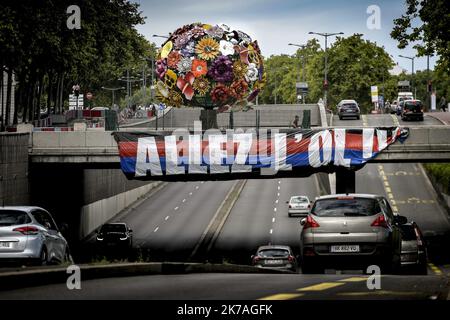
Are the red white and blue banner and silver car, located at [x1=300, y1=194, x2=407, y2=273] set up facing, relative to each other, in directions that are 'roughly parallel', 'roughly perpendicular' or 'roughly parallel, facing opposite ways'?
roughly parallel, facing opposite ways

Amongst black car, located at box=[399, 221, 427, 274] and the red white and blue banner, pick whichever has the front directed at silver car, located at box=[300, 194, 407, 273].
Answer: the red white and blue banner

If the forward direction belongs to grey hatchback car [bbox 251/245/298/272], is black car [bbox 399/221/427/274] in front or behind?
behind

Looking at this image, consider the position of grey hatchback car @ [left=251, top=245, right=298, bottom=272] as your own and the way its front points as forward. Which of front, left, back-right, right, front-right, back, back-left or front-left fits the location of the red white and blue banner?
front

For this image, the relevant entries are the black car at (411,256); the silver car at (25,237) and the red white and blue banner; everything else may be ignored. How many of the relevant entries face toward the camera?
1

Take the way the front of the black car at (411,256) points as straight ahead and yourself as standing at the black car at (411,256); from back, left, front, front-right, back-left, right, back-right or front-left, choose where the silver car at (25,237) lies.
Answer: back-left

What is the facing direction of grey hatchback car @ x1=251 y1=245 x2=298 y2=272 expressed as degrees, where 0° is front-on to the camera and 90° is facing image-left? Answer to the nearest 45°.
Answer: approximately 180°

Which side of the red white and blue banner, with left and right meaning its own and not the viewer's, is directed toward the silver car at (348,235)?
front

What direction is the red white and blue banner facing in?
toward the camera

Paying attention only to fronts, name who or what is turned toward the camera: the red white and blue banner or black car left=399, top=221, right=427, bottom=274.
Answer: the red white and blue banner

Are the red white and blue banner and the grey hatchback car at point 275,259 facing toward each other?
yes

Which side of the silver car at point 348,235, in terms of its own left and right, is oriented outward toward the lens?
back

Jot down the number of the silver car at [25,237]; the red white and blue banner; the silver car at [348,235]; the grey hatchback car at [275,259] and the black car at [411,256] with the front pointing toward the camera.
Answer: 1

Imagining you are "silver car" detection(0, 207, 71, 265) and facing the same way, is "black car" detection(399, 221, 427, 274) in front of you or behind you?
in front

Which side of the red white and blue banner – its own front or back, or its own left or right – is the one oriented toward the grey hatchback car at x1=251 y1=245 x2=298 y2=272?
front

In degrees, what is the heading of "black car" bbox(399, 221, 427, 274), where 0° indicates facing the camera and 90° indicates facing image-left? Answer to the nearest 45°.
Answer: approximately 180°

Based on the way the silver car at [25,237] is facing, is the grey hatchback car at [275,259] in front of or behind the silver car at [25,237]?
in front

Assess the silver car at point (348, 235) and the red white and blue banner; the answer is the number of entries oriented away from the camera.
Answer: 1
